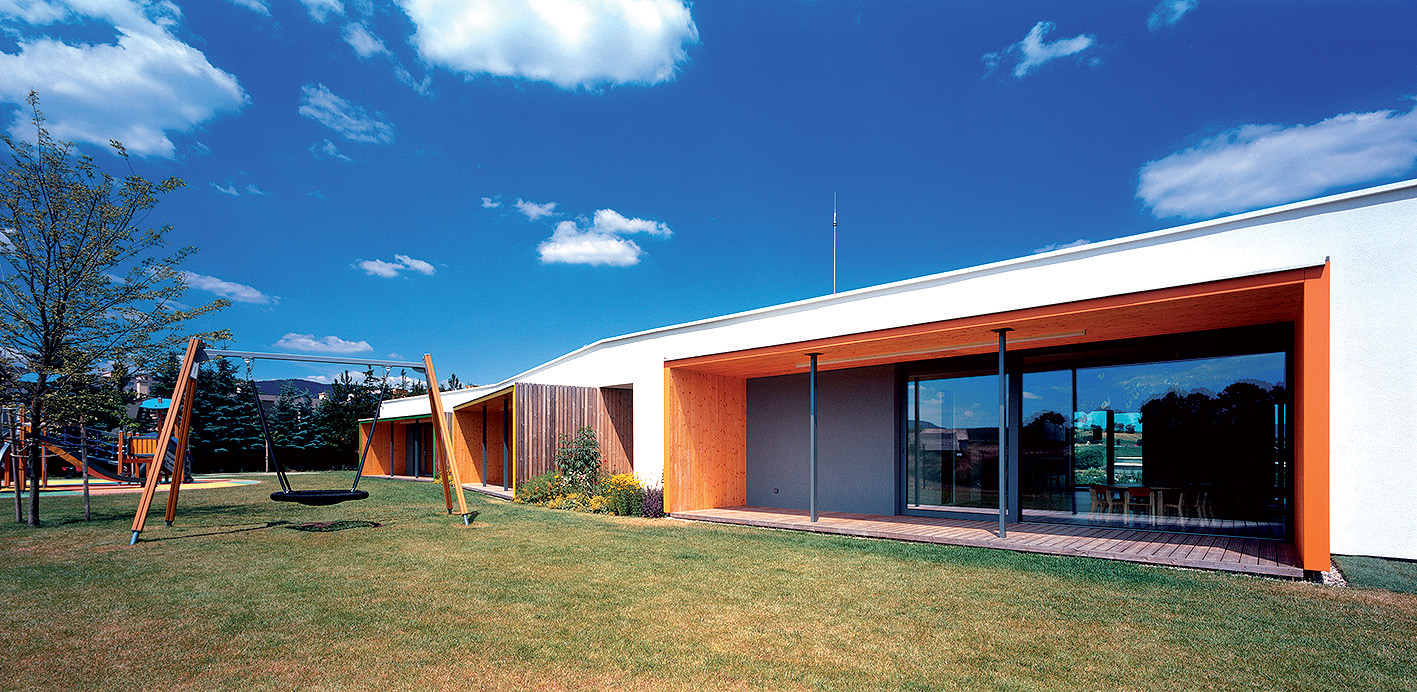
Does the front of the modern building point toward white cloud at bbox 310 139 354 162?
no

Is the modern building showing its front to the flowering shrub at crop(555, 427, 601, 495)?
no

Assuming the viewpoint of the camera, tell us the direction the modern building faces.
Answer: facing the viewer and to the left of the viewer

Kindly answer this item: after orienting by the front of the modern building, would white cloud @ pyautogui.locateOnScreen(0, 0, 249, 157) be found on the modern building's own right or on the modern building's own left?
on the modern building's own right

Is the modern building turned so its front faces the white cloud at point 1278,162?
no

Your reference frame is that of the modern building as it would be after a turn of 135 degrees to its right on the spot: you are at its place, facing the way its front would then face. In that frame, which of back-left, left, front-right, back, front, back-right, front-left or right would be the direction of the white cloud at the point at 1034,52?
front
